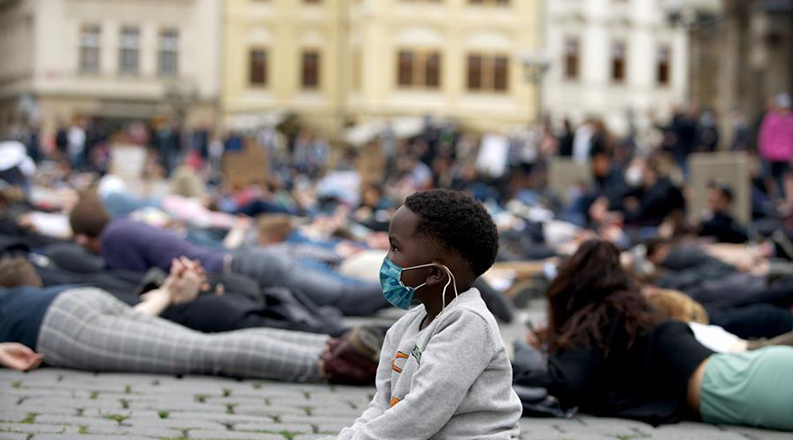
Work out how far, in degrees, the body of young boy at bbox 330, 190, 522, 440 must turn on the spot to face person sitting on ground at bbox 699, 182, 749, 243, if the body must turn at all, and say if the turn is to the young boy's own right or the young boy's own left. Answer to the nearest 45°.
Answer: approximately 90° to the young boy's own right

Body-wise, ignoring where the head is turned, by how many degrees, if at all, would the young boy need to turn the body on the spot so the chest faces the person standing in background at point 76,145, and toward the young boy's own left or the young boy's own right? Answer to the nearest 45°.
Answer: approximately 90° to the young boy's own right

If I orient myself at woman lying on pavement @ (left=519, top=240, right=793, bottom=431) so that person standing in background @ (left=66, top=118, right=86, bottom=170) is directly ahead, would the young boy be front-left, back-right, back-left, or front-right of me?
back-left

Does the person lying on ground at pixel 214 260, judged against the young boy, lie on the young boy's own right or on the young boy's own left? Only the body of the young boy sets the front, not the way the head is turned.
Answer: on the young boy's own right

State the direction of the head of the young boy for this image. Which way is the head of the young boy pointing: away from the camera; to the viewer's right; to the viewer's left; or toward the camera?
to the viewer's left

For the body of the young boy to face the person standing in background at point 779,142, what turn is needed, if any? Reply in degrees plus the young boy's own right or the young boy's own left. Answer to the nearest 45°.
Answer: approximately 90° to the young boy's own right

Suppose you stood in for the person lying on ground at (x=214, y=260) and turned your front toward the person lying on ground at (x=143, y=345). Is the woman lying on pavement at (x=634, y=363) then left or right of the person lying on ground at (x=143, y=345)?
left

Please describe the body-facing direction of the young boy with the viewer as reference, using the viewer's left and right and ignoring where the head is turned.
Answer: facing to the left of the viewer

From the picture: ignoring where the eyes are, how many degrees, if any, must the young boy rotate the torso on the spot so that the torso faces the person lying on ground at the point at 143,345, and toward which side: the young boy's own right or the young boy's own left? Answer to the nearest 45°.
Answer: approximately 45° to the young boy's own right
